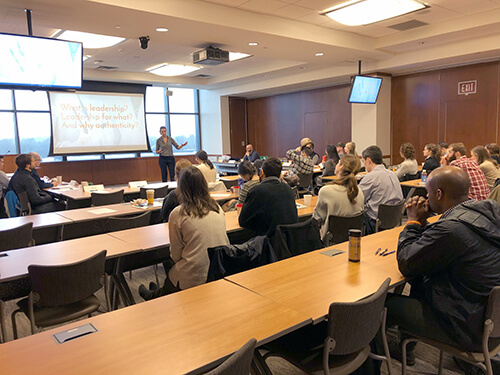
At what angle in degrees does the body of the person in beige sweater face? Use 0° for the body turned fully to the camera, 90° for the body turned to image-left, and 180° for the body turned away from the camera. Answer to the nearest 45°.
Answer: approximately 135°

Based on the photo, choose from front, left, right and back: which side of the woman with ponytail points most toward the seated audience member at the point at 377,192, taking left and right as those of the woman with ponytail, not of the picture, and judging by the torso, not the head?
right

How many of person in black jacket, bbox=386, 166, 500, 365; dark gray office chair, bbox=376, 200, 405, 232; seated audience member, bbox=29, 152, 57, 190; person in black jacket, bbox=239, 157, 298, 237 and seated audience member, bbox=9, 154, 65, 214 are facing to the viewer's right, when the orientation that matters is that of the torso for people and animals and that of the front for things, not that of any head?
2

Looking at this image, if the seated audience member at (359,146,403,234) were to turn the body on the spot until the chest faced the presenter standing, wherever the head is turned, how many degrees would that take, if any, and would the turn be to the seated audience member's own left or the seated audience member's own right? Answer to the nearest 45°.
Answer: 0° — they already face them

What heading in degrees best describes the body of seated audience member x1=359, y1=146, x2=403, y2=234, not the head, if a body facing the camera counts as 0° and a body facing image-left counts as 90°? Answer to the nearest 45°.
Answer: approximately 135°

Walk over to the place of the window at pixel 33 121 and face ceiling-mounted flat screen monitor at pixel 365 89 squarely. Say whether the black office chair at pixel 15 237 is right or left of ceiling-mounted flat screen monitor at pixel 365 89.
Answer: right

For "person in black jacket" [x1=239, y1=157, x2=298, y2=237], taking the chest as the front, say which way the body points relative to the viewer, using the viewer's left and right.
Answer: facing away from the viewer

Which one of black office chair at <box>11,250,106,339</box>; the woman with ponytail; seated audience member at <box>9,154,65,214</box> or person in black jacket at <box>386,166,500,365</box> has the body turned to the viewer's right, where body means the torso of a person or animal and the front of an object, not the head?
the seated audience member

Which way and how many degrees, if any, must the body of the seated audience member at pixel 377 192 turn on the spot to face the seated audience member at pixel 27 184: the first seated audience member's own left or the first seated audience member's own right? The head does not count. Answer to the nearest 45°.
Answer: approximately 45° to the first seated audience member's own left

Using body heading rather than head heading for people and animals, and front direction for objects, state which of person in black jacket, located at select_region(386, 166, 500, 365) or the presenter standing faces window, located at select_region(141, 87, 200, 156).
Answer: the person in black jacket

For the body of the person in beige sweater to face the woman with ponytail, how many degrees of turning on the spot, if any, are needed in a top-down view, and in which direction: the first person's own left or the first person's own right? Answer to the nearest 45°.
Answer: approximately 90° to the first person's own right

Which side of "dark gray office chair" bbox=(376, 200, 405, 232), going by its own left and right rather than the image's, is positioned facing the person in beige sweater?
left

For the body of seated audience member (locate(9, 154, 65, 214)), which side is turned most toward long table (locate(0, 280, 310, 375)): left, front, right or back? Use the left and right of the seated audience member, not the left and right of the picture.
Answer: right
